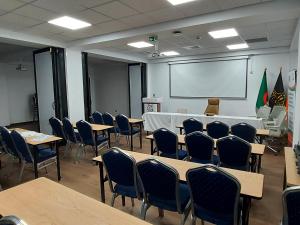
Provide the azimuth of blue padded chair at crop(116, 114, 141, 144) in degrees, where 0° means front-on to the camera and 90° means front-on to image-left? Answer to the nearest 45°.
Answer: approximately 225°

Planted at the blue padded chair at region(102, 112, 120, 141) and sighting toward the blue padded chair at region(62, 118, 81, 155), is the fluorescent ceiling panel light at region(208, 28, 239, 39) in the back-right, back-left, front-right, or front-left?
back-left

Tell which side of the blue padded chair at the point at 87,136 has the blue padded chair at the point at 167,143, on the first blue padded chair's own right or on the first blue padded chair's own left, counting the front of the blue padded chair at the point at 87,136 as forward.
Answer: on the first blue padded chair's own right

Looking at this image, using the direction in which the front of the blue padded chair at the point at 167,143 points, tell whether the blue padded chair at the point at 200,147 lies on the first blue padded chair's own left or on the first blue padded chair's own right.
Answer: on the first blue padded chair's own right

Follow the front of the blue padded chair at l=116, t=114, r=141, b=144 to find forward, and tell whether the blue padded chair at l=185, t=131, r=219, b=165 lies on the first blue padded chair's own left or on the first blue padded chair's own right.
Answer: on the first blue padded chair's own right

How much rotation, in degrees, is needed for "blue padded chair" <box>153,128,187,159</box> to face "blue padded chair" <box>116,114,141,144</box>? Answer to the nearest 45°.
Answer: approximately 90° to its left

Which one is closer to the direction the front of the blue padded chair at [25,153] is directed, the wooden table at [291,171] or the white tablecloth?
the white tablecloth

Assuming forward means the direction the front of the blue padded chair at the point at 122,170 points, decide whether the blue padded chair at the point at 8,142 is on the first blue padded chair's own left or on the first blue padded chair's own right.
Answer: on the first blue padded chair's own left

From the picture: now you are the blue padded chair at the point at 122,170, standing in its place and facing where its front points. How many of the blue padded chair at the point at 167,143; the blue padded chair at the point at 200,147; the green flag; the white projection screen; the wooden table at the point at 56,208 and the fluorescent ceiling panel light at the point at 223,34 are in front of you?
5

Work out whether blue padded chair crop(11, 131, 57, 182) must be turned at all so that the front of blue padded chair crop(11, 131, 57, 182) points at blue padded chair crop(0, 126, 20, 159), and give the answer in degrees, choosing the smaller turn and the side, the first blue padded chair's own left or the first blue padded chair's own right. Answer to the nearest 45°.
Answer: approximately 90° to the first blue padded chair's own left
